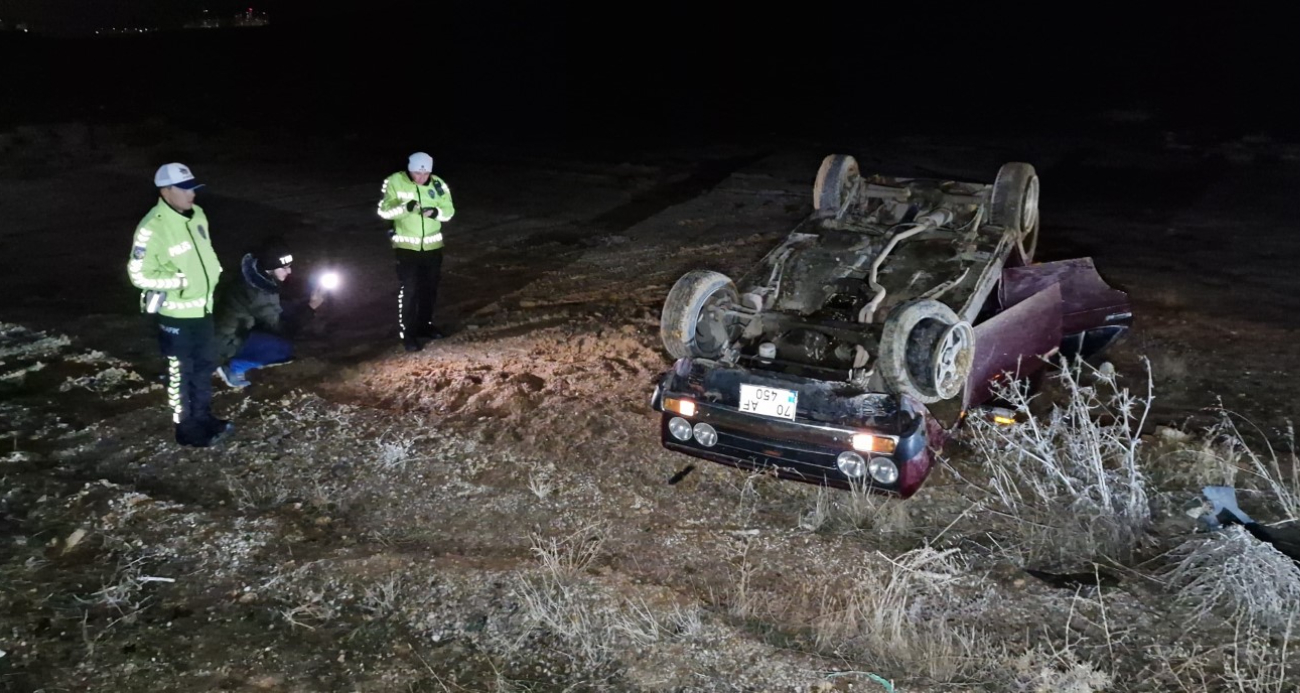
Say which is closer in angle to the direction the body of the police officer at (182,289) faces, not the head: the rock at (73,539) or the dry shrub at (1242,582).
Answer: the dry shrub

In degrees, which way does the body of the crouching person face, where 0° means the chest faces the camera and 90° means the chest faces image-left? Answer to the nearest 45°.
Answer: approximately 270°

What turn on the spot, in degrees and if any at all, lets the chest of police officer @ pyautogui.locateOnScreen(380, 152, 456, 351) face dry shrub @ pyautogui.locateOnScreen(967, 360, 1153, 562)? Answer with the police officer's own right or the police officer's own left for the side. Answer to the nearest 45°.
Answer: approximately 45° to the police officer's own left

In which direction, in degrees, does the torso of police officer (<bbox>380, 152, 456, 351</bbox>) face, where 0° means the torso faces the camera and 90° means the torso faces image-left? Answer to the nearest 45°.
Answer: approximately 0°

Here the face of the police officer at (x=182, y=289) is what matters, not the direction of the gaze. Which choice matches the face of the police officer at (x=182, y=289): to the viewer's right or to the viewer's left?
to the viewer's right

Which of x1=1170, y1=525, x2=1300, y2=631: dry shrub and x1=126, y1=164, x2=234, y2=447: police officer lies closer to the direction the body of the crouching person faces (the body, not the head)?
the dry shrub

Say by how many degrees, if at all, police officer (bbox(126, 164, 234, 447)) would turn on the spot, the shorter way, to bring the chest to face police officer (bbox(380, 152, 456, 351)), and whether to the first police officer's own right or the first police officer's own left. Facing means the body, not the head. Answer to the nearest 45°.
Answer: approximately 90° to the first police officer's own left

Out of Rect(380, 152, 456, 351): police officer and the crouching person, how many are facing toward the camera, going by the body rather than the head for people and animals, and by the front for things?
1

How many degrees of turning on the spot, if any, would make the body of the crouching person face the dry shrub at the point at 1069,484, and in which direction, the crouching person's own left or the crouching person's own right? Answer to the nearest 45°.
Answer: approximately 45° to the crouching person's own right

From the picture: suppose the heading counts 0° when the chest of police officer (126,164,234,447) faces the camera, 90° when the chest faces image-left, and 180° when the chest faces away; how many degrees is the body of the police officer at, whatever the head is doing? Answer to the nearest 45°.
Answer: approximately 315°

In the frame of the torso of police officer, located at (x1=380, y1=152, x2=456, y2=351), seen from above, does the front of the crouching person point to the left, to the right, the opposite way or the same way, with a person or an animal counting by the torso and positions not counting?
to the left
